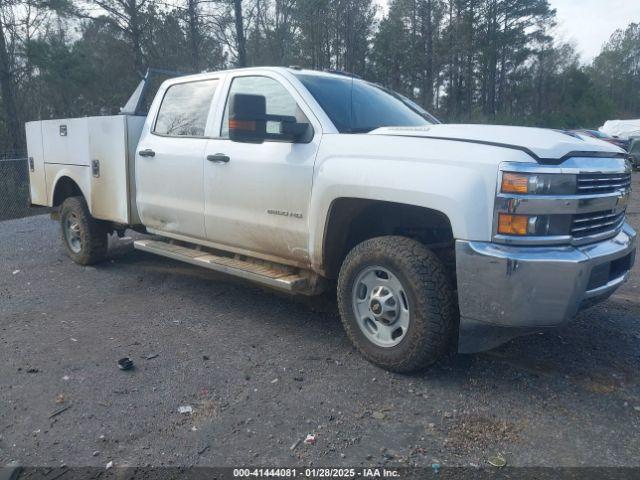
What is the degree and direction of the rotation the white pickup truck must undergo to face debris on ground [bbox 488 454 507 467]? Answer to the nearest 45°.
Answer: approximately 45° to its right

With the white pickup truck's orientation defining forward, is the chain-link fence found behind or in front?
behind

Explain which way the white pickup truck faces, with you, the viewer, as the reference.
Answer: facing the viewer and to the right of the viewer

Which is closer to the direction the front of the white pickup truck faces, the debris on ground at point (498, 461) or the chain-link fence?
the debris on ground

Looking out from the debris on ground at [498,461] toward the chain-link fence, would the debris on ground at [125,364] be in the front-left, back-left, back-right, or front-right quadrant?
front-left

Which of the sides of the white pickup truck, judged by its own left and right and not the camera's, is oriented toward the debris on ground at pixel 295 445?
right

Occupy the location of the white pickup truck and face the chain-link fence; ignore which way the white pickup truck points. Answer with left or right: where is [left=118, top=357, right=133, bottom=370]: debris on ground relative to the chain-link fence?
left
